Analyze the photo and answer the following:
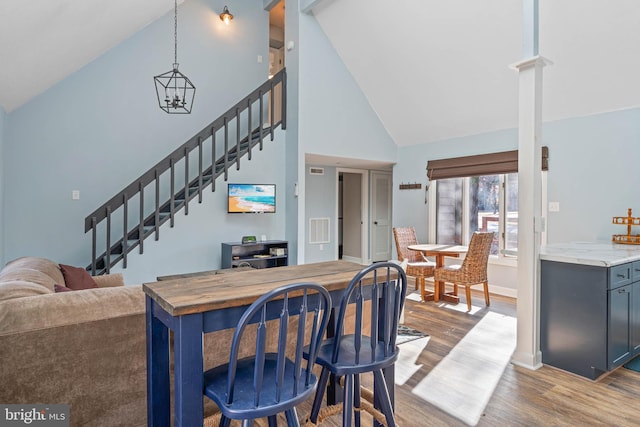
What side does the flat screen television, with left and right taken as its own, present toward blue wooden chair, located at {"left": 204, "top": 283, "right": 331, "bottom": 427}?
front

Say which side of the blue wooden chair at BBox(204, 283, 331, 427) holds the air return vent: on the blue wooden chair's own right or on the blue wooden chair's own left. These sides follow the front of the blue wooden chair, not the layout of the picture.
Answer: on the blue wooden chair's own right

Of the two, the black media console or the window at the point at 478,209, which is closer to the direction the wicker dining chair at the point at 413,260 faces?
the window

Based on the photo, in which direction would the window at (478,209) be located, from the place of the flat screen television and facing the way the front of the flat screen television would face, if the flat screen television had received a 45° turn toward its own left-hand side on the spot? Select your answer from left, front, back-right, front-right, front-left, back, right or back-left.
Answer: front-left

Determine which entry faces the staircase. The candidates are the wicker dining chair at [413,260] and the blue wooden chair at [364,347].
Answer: the blue wooden chair

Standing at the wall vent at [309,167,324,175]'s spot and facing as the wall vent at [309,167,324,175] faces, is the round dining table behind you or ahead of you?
ahead

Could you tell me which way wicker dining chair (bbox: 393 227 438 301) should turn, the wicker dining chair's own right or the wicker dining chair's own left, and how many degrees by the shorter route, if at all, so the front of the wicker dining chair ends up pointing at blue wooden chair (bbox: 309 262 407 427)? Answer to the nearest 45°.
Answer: approximately 45° to the wicker dining chair's own right

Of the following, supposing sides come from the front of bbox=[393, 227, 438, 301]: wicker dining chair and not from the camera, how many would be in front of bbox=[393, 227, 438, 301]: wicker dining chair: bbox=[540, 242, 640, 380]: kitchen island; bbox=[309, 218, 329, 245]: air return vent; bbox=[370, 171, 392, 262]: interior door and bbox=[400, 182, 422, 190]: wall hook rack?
1

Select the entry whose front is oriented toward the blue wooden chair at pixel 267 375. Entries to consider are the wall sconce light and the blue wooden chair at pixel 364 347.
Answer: the wall sconce light

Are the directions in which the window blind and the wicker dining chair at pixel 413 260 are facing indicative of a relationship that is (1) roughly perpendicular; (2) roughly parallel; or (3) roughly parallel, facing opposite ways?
roughly perpendicular

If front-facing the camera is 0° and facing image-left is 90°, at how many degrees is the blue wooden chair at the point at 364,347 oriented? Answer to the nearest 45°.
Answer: approximately 135°
